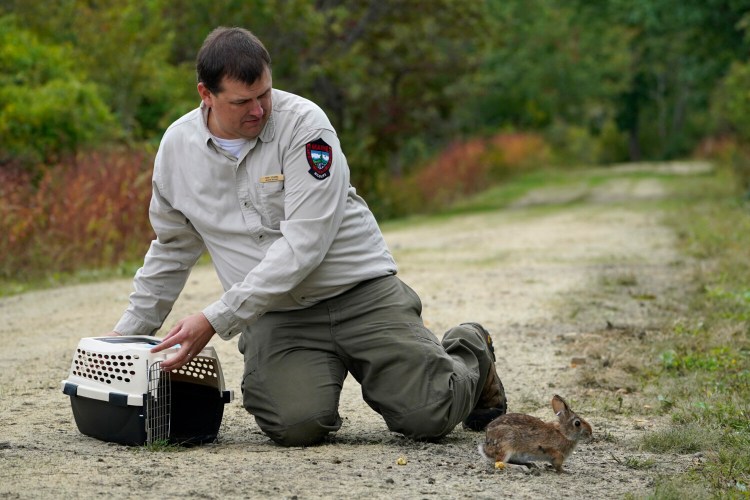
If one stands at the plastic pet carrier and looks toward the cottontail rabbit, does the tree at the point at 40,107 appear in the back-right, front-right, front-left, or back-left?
back-left

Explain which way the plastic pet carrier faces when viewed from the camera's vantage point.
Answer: facing the viewer and to the right of the viewer

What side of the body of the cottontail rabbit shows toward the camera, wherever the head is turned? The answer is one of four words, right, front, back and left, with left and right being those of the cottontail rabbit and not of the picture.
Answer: right

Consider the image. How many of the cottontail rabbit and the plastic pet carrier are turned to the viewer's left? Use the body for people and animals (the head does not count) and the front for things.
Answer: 0

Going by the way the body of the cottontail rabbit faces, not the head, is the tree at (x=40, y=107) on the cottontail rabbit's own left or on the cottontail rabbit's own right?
on the cottontail rabbit's own left

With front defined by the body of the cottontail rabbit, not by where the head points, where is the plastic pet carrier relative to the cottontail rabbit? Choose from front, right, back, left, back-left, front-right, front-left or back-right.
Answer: back

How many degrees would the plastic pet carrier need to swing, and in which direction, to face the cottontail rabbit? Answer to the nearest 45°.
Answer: approximately 45° to its left

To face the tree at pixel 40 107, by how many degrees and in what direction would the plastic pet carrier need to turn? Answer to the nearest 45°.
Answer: approximately 135° to its left

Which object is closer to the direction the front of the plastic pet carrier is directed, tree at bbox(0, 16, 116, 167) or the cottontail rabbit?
the cottontail rabbit
